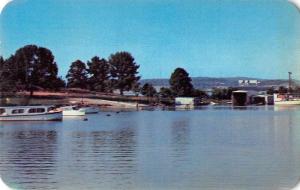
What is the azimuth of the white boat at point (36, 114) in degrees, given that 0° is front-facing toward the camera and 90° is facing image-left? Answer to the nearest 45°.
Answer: approximately 270°

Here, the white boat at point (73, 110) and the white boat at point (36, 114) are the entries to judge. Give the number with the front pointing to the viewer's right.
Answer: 2

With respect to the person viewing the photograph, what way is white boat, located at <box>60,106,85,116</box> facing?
facing to the right of the viewer
